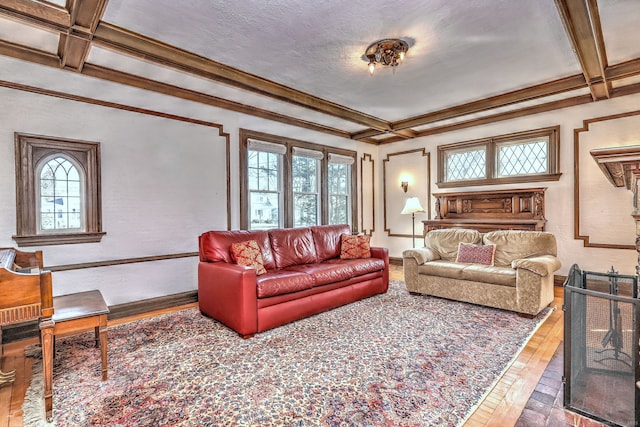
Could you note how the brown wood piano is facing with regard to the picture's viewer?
facing to the right of the viewer

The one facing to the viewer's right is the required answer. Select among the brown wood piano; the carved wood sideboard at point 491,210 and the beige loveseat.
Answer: the brown wood piano

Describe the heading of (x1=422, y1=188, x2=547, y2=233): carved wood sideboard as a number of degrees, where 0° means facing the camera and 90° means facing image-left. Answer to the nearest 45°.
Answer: approximately 45°

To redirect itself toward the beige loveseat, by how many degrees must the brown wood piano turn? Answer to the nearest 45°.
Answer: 0° — it already faces it

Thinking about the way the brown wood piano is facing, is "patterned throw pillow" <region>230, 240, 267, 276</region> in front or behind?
in front

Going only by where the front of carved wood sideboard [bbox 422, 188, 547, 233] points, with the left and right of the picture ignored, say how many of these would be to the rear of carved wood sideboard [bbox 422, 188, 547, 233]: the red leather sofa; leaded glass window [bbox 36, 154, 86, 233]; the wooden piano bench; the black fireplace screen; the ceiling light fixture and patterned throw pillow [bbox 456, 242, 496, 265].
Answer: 0

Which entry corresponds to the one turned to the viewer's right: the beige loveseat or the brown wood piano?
the brown wood piano

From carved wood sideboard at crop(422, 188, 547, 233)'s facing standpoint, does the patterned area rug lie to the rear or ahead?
ahead

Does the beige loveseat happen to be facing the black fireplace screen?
no

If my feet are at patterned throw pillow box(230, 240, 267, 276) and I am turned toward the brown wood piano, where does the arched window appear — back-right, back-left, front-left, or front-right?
front-right

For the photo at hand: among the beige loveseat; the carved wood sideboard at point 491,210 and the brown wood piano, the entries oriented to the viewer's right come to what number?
1

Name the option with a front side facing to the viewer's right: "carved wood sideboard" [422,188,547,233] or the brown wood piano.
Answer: the brown wood piano

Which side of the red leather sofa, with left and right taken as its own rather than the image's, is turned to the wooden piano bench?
right

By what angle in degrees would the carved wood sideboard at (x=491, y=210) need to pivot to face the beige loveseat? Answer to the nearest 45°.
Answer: approximately 45° to its left

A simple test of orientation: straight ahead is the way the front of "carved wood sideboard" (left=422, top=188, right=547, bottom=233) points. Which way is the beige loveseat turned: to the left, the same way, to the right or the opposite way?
the same way

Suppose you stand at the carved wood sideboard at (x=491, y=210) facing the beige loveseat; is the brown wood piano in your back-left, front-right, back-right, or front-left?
front-right

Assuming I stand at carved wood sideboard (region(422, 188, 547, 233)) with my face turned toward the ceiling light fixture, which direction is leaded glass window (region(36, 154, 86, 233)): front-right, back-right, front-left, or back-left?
front-right
